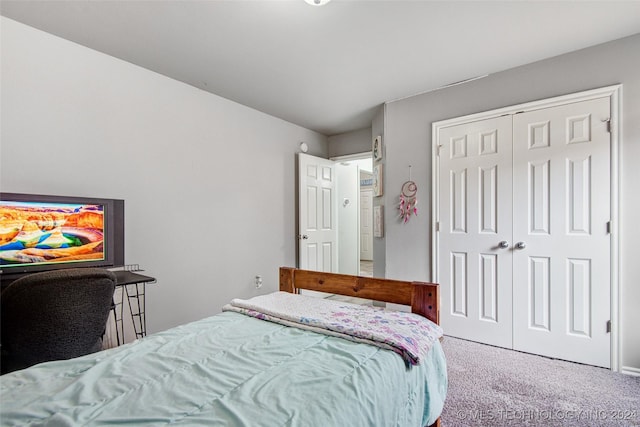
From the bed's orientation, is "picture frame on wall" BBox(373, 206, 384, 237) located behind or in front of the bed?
behind

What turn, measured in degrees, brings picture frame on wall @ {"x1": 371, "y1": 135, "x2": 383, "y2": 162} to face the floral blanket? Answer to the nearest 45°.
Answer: approximately 45° to its left

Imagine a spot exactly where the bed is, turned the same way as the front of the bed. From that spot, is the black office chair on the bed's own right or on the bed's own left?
on the bed's own right

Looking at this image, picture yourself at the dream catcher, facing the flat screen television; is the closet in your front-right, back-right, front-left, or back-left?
back-left

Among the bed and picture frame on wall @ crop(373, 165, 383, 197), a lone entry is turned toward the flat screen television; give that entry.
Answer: the picture frame on wall

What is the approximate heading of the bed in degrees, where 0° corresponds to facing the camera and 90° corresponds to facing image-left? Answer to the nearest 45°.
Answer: approximately 45°

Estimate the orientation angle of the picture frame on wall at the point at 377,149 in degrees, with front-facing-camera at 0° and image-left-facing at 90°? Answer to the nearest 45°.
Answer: approximately 45°
